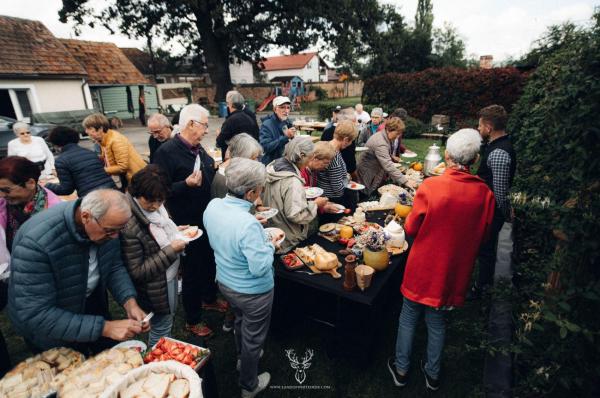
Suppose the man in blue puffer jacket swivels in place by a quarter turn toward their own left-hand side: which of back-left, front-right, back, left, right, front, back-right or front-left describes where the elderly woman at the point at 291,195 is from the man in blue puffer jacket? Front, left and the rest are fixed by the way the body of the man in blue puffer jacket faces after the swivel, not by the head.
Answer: front-right

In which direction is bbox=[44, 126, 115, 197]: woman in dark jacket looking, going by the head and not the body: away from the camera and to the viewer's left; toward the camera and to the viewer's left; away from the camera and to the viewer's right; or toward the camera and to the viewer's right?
away from the camera and to the viewer's left

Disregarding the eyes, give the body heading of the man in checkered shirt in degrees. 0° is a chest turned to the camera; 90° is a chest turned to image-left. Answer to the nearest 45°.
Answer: approximately 90°

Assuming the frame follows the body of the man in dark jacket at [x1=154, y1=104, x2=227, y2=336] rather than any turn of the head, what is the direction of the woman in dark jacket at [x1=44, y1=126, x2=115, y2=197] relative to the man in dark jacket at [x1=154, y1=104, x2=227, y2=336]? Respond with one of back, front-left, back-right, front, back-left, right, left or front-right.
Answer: back

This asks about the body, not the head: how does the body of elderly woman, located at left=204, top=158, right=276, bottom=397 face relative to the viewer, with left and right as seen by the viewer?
facing away from the viewer and to the right of the viewer

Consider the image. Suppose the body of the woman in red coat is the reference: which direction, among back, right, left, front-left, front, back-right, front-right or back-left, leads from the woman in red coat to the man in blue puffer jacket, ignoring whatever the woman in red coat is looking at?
left

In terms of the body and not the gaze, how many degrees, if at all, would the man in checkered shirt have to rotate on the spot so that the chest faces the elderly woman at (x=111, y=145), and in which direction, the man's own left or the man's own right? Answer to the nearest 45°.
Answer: approximately 45° to the man's own left

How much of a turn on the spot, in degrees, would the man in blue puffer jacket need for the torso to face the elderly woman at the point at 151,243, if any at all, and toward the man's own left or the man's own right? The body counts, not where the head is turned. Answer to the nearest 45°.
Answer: approximately 90° to the man's own left

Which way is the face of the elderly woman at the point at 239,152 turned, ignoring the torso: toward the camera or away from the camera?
away from the camera

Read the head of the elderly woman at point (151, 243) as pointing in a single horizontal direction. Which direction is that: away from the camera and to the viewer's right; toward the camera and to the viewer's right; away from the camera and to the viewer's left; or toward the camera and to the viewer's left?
toward the camera and to the viewer's right

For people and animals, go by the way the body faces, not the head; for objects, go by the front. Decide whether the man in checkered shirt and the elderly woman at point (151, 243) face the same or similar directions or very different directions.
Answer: very different directions
